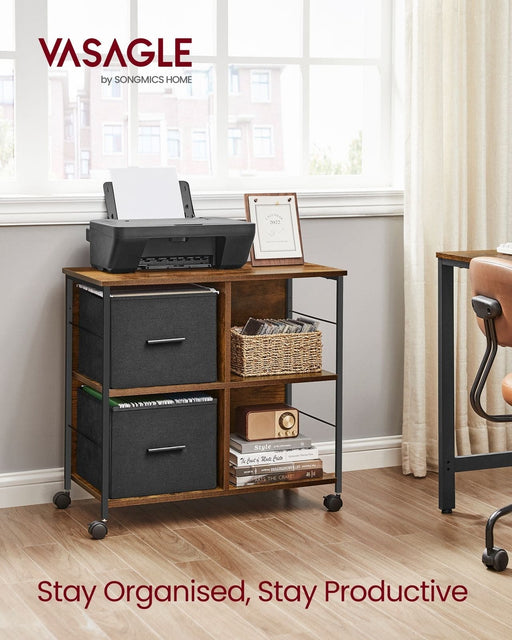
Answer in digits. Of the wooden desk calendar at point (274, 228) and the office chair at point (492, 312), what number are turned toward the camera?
1

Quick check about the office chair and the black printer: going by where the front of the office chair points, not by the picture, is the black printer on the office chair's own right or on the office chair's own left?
on the office chair's own left

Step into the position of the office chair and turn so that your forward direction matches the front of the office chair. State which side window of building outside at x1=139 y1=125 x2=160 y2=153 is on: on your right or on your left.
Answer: on your left

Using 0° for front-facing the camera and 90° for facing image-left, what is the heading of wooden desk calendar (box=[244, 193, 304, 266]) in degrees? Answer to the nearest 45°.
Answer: approximately 0°

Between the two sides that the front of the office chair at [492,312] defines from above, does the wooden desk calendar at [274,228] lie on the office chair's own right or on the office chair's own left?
on the office chair's own left

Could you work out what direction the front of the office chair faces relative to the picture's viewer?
facing away from the viewer and to the right of the viewer

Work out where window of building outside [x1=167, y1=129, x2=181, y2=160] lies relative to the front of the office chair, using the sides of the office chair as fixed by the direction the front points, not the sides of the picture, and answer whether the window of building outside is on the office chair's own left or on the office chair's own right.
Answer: on the office chair's own left

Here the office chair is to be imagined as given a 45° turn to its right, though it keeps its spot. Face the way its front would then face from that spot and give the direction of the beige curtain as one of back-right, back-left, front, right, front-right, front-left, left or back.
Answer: left

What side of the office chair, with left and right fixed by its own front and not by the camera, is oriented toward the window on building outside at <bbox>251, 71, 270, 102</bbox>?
left

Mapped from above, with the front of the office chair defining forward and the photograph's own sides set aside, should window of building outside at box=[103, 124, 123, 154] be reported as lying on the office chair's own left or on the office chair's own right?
on the office chair's own left

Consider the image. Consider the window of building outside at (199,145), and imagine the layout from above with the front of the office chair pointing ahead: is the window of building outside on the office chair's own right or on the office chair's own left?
on the office chair's own left
